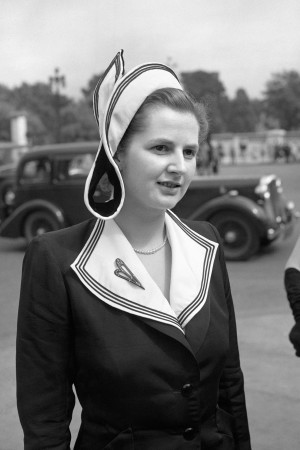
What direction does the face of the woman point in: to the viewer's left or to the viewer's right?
to the viewer's right

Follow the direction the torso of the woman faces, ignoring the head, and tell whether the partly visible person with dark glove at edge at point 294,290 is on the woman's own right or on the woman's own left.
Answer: on the woman's own left

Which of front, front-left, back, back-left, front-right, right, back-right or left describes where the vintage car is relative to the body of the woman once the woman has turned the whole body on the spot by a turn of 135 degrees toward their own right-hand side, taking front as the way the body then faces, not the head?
right

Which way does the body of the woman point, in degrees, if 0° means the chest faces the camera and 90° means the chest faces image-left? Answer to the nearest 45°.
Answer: approximately 315°
